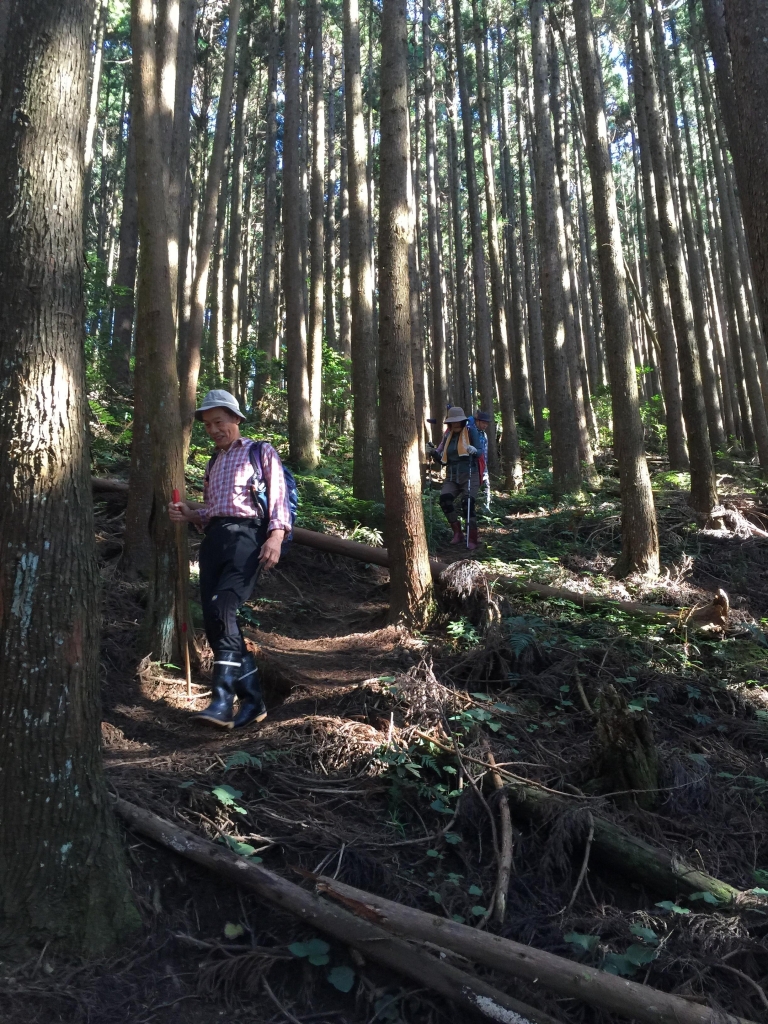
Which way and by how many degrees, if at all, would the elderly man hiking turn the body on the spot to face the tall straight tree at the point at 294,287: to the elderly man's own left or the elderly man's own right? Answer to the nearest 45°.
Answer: approximately 135° to the elderly man's own right

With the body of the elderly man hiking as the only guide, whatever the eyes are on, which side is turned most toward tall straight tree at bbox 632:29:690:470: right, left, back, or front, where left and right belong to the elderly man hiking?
back

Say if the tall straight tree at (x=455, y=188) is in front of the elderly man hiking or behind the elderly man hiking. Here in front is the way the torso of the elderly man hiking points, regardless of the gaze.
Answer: behind

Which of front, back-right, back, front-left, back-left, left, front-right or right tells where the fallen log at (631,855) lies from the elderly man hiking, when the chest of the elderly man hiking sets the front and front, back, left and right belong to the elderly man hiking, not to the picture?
left

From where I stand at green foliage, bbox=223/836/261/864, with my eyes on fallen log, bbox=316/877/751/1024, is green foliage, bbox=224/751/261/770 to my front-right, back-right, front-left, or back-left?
back-left

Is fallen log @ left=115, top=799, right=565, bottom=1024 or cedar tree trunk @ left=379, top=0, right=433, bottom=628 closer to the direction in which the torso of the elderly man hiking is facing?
the fallen log

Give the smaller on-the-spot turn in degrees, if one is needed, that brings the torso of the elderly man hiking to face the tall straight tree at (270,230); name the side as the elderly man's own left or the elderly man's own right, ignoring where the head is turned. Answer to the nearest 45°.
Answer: approximately 135° to the elderly man's own right

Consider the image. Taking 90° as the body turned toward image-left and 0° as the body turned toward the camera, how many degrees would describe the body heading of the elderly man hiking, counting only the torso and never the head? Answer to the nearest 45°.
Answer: approximately 45°

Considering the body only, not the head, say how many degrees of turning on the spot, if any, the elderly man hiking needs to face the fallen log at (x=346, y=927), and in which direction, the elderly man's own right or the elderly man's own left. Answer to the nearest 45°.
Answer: approximately 45° to the elderly man's own left
